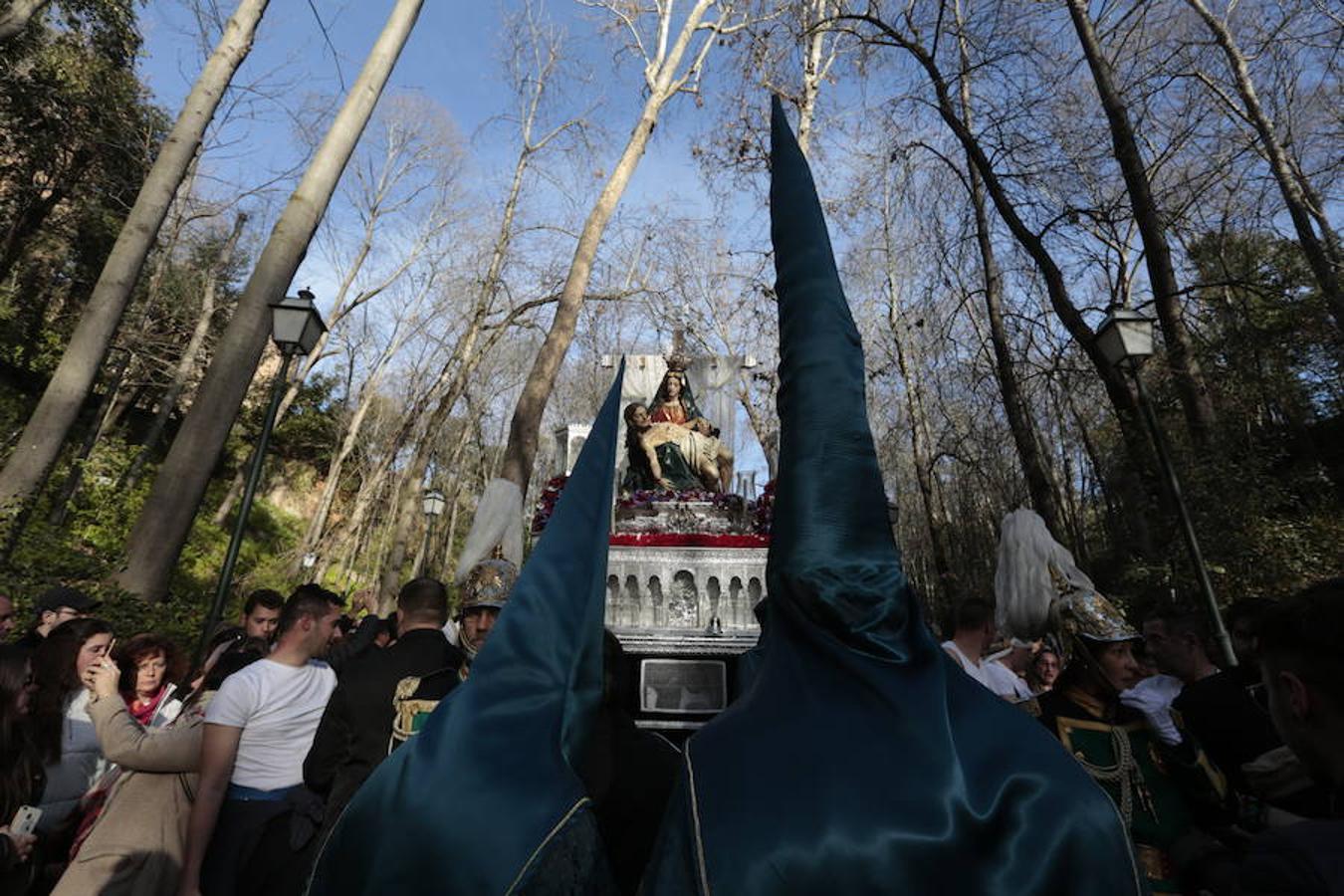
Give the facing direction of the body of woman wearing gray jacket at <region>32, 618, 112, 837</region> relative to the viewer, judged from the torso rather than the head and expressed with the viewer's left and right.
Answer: facing to the right of the viewer

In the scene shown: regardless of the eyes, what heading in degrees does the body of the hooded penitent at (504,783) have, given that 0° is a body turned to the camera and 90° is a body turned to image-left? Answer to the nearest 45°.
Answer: approximately 225°

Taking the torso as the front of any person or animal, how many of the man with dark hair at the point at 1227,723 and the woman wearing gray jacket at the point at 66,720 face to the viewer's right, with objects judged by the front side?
1

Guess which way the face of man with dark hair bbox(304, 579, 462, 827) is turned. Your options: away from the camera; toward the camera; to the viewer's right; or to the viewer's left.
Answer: away from the camera

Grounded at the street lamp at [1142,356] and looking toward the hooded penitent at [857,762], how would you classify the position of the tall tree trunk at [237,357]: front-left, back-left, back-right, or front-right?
front-right

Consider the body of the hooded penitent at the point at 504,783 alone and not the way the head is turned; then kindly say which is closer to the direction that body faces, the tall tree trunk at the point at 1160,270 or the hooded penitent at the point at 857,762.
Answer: the tall tree trunk

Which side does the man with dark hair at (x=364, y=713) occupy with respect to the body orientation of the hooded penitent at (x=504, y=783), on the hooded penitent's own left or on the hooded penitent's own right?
on the hooded penitent's own left
